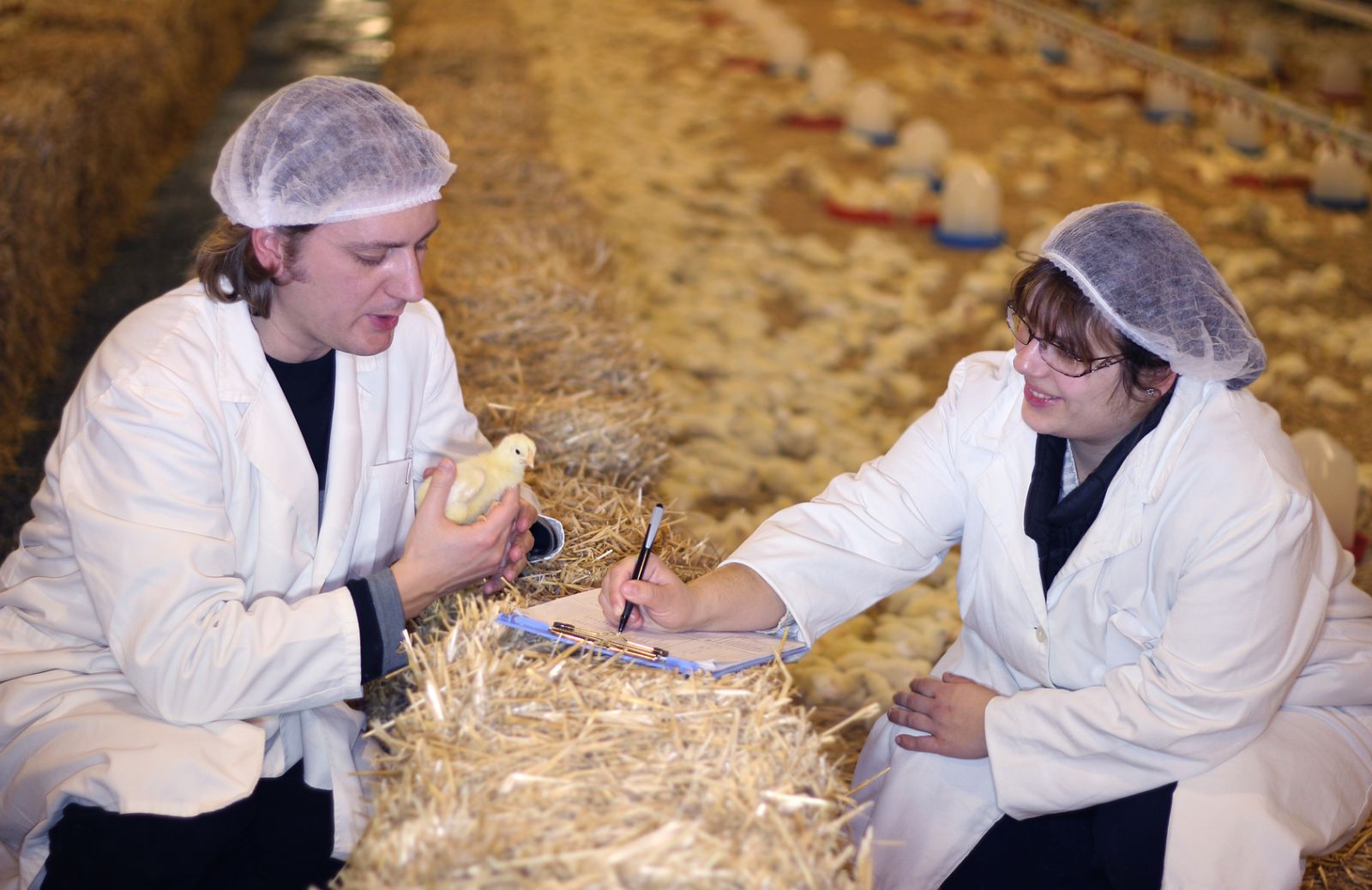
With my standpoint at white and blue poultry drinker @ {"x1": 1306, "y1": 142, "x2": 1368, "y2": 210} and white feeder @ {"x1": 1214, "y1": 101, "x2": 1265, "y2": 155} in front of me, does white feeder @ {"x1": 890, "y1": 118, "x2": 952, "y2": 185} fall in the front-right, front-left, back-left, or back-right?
front-left

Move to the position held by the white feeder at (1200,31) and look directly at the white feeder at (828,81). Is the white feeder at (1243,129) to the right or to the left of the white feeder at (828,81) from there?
left

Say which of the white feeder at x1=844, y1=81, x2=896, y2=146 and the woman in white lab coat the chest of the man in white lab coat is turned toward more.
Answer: the woman in white lab coat

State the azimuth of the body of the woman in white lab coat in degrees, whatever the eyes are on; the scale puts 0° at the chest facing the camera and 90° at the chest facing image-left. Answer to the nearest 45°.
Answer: approximately 45°

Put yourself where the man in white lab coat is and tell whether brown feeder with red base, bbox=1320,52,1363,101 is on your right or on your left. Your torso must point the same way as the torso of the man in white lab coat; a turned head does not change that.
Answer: on your left

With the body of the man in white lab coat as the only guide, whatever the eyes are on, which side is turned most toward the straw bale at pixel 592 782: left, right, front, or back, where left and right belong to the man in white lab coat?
front

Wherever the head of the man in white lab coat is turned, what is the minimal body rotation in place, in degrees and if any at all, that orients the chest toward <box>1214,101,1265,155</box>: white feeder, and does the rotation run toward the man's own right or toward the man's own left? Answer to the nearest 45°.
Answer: approximately 90° to the man's own left

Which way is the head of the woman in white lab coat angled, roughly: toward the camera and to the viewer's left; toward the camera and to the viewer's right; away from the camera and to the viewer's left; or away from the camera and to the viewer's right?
toward the camera and to the viewer's left

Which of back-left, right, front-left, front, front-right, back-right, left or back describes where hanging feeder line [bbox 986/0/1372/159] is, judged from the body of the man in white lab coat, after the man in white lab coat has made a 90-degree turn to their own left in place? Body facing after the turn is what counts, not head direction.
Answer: front

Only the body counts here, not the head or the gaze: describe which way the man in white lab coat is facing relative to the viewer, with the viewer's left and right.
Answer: facing the viewer and to the right of the viewer

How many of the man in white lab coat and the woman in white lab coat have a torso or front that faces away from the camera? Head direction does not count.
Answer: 0

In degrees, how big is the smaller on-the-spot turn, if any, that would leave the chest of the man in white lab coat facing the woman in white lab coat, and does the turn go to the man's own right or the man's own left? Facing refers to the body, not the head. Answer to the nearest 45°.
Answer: approximately 45° to the man's own left

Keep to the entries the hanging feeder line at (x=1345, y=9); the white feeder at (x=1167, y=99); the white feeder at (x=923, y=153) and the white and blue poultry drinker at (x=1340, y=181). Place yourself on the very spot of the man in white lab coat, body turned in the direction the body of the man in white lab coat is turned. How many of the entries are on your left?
4

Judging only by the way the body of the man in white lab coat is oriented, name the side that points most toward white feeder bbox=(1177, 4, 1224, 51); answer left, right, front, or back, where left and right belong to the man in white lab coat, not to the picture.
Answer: left

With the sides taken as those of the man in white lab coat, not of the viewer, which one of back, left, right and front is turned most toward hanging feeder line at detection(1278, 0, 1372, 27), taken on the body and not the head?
left

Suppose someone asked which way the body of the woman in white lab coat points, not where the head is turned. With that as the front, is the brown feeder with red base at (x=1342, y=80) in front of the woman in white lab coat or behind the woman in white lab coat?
behind

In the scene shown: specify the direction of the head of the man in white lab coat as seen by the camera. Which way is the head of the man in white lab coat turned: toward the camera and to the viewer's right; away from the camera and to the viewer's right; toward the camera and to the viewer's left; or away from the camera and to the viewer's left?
toward the camera and to the viewer's right
